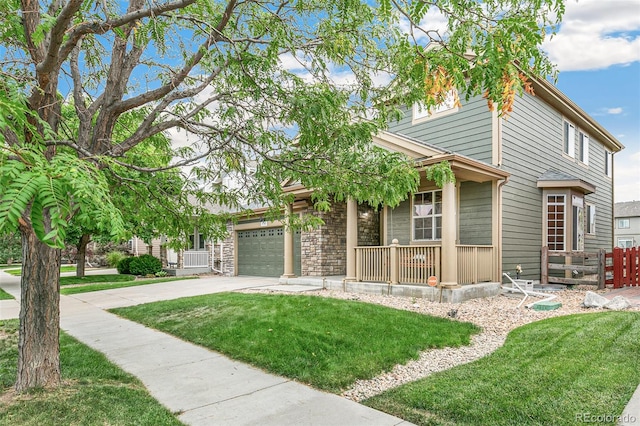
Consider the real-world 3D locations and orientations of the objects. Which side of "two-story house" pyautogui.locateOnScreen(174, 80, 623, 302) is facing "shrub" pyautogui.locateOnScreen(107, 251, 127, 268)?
right

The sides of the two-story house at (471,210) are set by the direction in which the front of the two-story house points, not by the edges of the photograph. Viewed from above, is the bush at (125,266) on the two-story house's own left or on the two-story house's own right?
on the two-story house's own right

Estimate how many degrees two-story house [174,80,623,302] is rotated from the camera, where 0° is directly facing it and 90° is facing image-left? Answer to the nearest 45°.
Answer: approximately 45°

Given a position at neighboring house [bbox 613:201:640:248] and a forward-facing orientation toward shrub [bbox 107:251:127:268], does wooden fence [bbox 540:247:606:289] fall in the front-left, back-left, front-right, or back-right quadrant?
front-left

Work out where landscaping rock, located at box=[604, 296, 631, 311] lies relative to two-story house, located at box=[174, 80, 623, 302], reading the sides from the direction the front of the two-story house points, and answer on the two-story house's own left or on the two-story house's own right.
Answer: on the two-story house's own left
